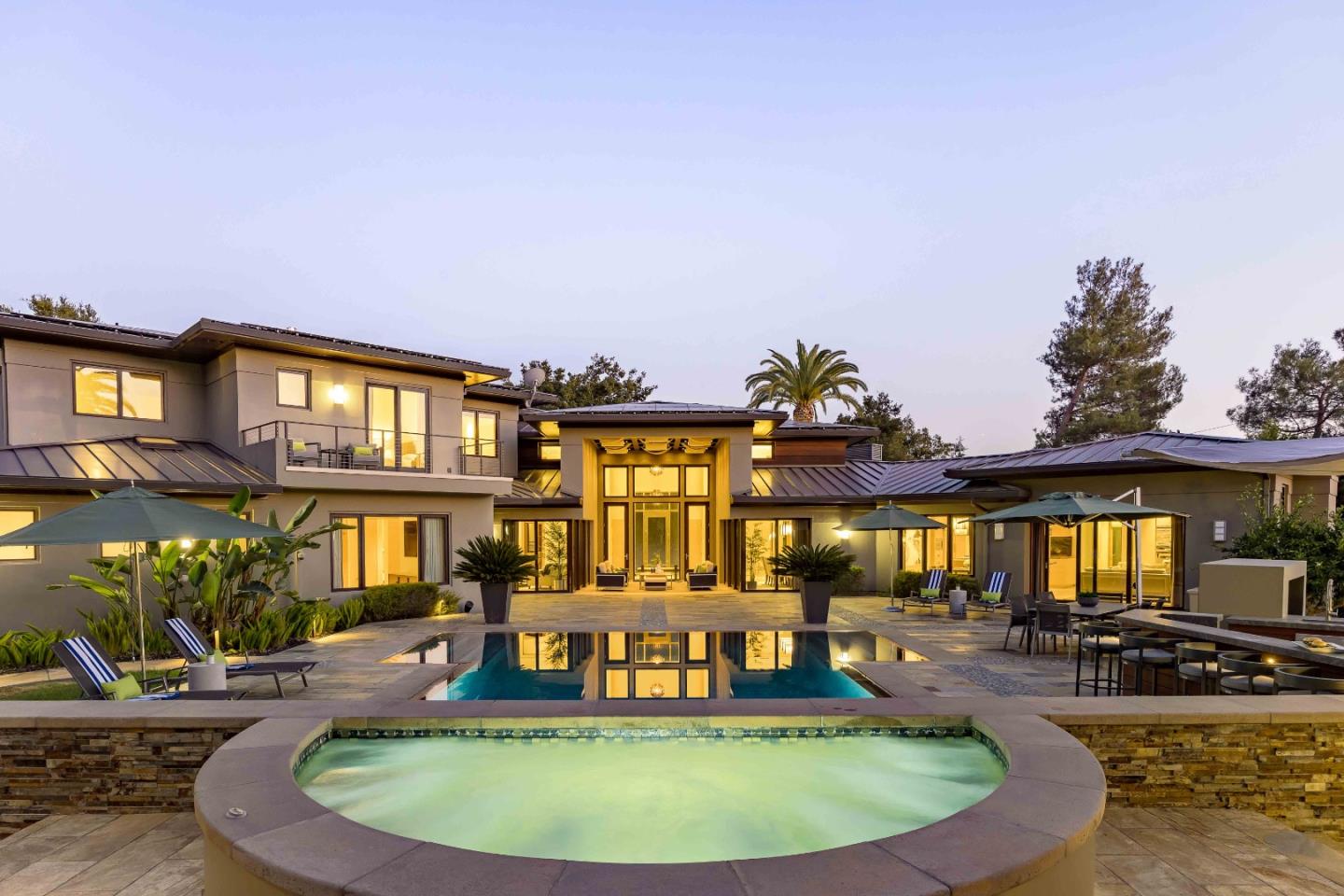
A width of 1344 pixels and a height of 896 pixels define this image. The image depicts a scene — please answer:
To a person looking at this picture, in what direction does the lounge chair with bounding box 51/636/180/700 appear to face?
facing the viewer and to the right of the viewer

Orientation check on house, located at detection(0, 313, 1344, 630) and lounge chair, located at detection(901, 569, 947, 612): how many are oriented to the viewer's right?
0

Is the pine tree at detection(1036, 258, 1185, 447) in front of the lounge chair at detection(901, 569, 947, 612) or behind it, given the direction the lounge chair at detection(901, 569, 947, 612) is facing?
behind

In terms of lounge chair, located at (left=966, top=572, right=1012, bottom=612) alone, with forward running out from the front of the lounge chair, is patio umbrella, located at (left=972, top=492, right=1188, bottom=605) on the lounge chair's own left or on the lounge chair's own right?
on the lounge chair's own left

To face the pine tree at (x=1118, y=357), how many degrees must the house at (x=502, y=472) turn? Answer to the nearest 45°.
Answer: approximately 135° to its left

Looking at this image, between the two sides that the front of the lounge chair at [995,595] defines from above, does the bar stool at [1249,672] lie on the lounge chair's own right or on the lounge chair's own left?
on the lounge chair's own left

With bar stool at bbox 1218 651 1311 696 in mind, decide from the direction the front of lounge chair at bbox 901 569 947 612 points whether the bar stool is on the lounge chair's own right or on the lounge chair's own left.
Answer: on the lounge chair's own left

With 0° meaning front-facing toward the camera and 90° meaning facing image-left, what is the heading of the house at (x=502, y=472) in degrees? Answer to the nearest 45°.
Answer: approximately 0°

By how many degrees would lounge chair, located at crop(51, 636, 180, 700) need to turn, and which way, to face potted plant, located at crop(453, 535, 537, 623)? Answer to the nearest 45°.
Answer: approximately 90° to its left

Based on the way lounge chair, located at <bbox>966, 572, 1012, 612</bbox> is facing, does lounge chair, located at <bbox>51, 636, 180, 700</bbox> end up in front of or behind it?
in front

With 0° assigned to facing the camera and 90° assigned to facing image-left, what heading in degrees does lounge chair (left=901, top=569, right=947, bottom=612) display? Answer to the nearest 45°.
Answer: approximately 45°

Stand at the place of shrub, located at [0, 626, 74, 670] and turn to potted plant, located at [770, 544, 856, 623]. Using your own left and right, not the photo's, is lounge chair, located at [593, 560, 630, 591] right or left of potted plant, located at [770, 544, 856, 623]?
left

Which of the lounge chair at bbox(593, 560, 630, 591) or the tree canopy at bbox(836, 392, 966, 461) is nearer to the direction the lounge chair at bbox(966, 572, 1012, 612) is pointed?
the lounge chair
